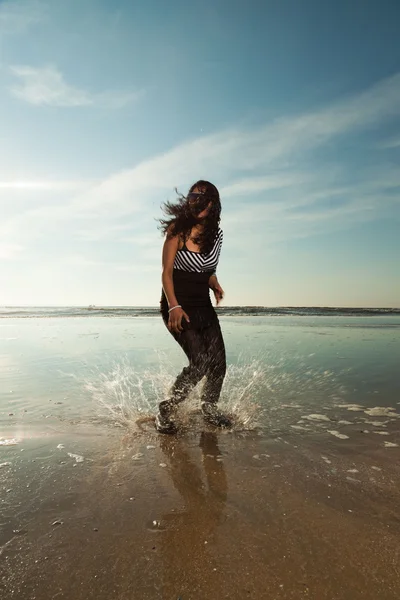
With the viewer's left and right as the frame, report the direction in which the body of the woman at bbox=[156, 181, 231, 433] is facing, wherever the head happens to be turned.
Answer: facing the viewer and to the right of the viewer
